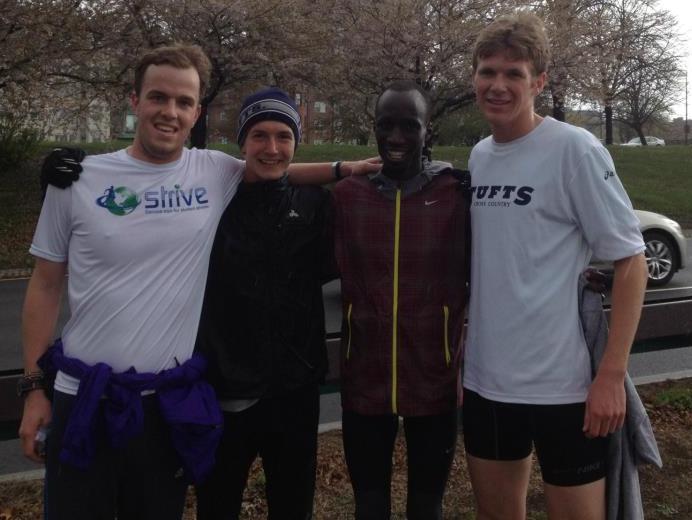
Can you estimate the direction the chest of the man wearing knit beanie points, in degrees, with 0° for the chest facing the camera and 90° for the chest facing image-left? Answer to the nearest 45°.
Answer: approximately 0°

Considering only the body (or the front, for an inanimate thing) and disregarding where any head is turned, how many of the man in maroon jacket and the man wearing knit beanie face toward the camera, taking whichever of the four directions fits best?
2

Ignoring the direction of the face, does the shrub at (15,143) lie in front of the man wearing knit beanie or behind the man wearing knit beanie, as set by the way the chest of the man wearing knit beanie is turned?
behind

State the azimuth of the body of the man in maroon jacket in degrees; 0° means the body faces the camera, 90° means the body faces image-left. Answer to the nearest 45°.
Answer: approximately 0°

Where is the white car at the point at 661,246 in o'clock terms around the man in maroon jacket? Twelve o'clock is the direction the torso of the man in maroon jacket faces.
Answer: The white car is roughly at 7 o'clock from the man in maroon jacket.

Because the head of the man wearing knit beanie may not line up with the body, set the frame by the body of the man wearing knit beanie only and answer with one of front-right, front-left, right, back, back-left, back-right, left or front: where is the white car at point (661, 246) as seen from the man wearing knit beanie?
back-left
